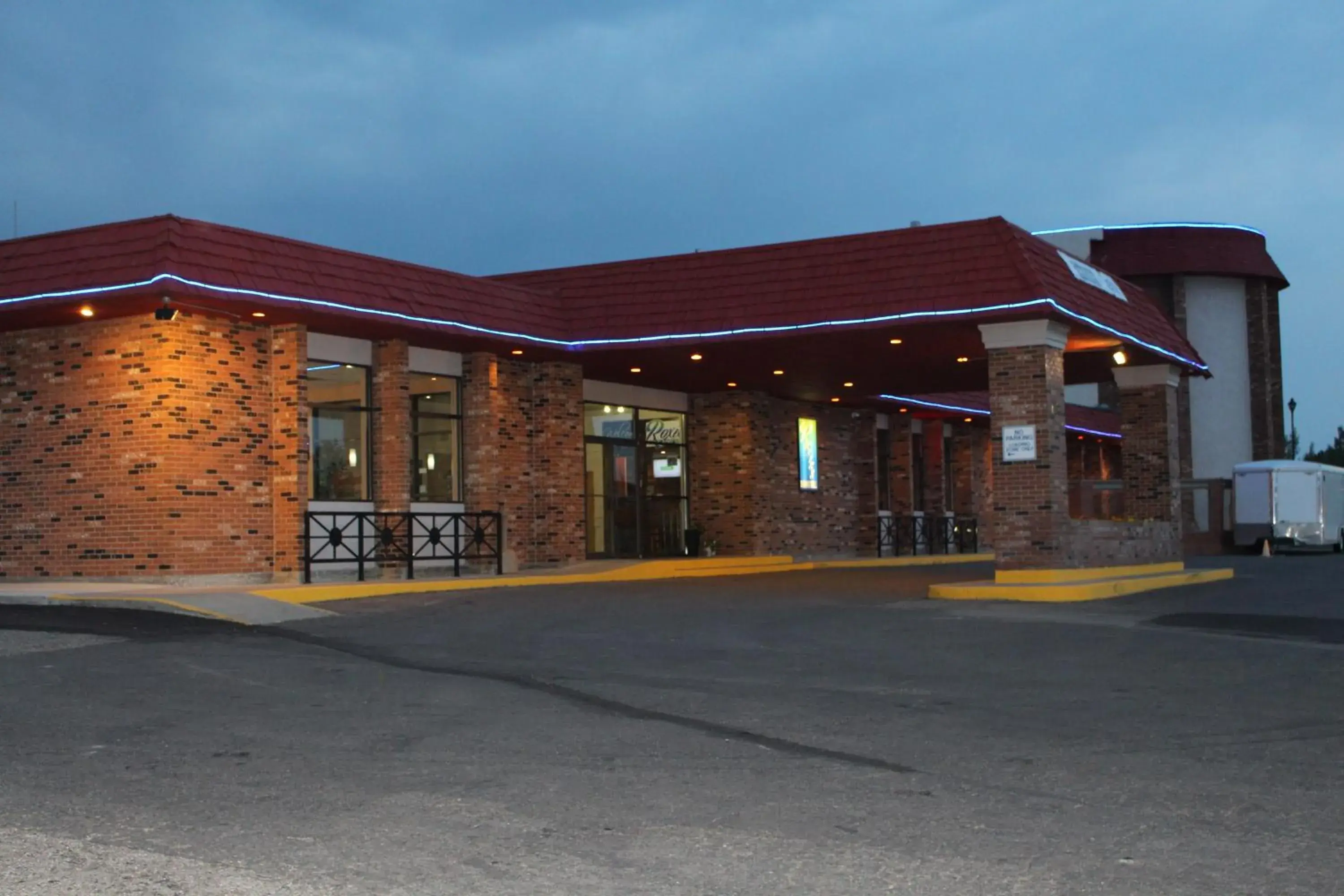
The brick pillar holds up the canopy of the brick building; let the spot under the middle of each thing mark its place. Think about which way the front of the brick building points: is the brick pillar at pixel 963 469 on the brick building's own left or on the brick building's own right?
on the brick building's own left

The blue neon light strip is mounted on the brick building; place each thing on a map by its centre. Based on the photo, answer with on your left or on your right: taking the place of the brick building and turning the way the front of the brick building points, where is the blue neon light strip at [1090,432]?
on your left

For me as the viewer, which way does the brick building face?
facing the viewer and to the right of the viewer

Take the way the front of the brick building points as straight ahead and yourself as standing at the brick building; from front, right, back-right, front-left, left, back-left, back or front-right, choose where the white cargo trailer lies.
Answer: left

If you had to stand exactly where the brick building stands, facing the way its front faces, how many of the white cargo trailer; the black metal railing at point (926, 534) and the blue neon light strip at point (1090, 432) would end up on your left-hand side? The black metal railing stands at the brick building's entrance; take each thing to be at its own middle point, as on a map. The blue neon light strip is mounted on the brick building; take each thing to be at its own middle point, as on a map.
3

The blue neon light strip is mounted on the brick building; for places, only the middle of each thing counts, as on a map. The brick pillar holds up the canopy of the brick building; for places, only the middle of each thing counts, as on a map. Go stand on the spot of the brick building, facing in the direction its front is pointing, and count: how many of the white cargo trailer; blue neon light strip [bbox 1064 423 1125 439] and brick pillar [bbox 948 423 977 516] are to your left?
3
